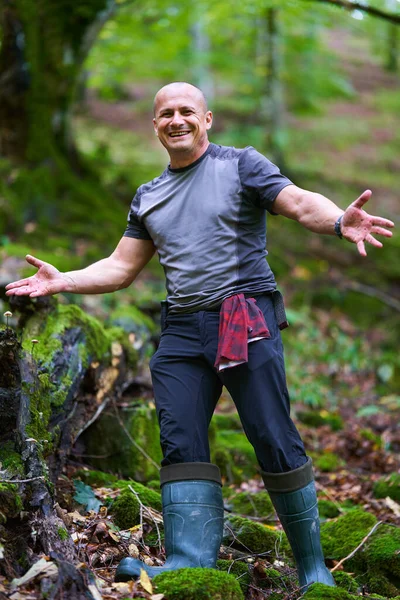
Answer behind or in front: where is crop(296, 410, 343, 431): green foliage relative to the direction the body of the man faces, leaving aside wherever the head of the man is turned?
behind

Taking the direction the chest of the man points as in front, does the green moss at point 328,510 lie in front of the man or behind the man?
behind

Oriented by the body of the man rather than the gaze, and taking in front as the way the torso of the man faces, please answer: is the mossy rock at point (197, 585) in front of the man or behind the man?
in front

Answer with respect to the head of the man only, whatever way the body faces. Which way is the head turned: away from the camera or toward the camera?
toward the camera

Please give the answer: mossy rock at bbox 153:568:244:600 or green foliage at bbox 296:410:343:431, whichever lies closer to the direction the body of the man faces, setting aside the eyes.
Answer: the mossy rock

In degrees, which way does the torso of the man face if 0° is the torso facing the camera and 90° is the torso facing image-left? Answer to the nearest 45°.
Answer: approximately 45°
